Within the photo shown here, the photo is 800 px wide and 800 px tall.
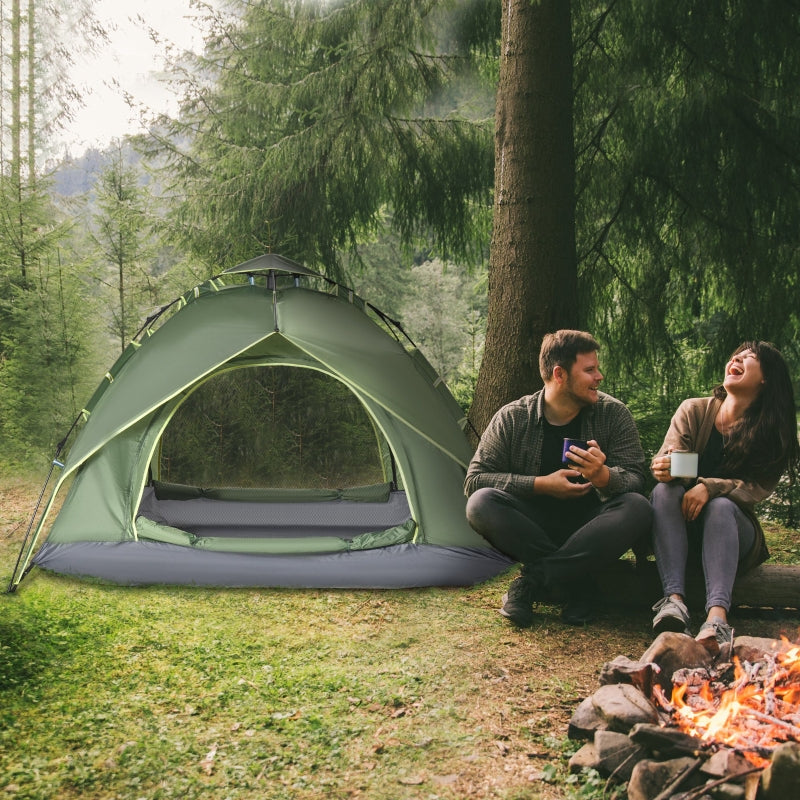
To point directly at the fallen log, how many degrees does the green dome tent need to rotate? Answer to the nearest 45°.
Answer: approximately 45° to its left

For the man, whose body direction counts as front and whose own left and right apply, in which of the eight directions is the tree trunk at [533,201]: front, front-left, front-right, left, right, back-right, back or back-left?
back

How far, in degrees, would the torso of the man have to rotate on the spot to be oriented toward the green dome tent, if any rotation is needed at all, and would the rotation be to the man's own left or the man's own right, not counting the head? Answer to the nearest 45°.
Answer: approximately 135° to the man's own right

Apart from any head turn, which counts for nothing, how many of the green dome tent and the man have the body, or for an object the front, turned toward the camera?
2

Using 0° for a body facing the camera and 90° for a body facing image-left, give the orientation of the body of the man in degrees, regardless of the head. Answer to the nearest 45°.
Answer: approximately 0°
